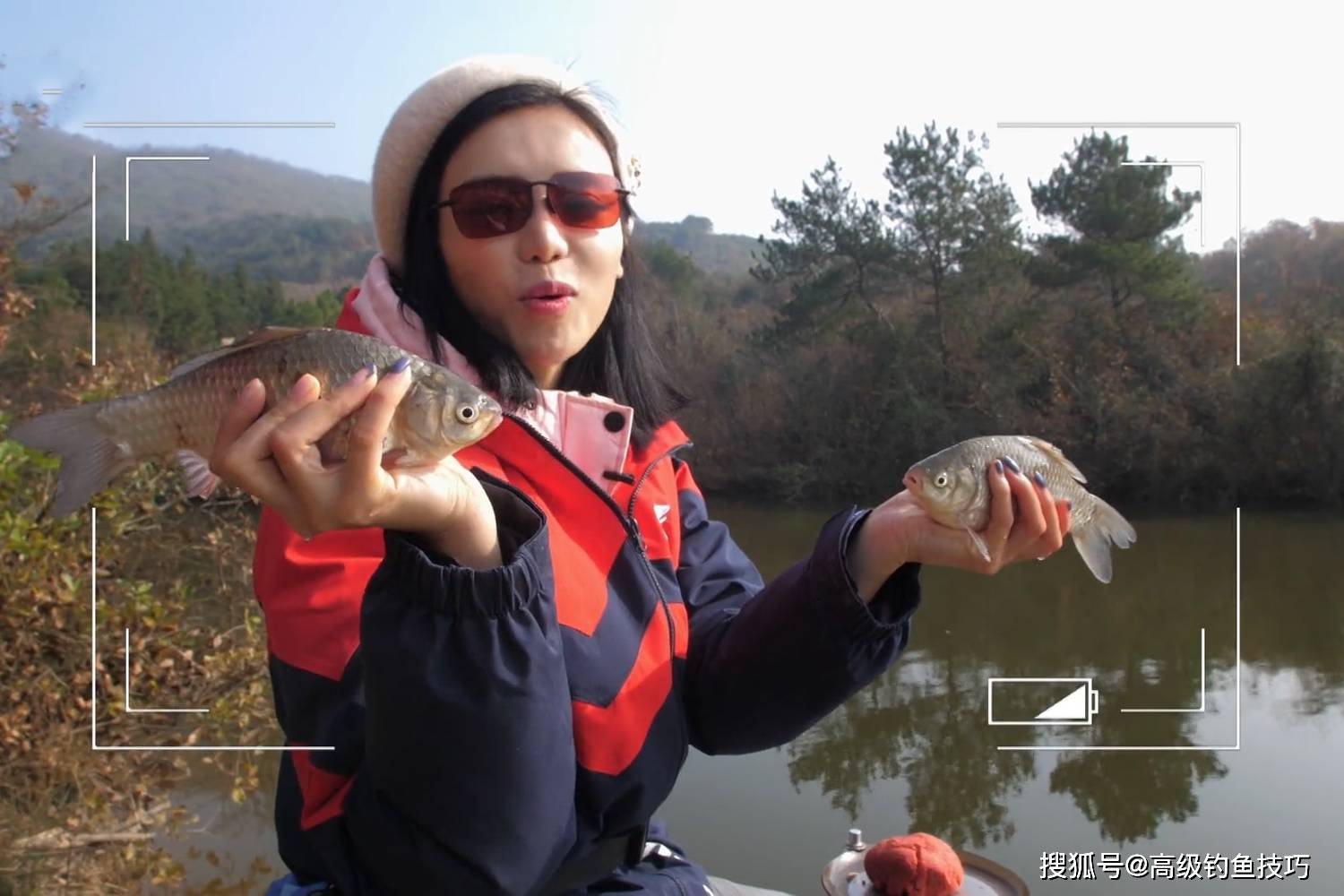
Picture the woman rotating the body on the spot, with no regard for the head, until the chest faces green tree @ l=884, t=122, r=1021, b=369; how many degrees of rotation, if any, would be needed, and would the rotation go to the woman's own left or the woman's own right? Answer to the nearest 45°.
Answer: approximately 135° to the woman's own left

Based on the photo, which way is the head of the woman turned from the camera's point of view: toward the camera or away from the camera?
toward the camera

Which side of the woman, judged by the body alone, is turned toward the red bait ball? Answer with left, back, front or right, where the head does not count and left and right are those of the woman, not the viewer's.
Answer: left

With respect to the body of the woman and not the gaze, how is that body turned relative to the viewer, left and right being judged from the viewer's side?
facing the viewer and to the right of the viewer

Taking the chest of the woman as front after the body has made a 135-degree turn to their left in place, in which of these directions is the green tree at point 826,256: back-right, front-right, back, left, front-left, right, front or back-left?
front
